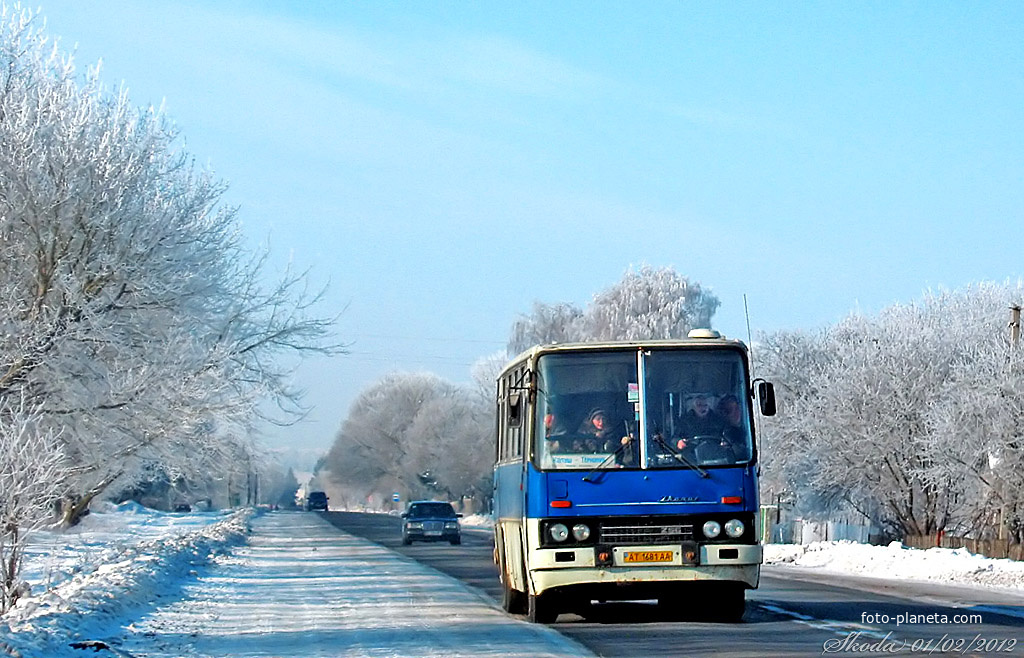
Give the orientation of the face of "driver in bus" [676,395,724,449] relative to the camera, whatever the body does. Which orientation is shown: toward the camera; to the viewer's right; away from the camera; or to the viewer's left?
toward the camera

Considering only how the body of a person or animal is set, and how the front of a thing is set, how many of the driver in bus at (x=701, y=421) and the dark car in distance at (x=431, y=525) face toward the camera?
2

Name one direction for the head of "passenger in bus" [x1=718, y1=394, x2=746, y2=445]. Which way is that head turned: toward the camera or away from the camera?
toward the camera

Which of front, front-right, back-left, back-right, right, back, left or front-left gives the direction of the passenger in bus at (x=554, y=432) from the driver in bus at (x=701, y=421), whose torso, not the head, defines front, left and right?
right

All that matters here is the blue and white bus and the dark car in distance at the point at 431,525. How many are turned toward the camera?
2

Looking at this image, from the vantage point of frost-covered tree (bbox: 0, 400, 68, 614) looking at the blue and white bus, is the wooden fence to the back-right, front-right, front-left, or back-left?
front-left

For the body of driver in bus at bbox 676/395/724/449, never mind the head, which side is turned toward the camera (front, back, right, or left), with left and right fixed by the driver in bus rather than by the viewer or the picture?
front

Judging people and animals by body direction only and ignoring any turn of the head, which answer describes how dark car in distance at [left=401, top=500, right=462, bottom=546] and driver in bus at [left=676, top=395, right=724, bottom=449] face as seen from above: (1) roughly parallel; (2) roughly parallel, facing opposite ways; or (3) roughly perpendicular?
roughly parallel

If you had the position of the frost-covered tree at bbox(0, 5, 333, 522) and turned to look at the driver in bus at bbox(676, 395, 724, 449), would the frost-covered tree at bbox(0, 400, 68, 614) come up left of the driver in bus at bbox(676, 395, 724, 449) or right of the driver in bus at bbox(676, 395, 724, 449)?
right

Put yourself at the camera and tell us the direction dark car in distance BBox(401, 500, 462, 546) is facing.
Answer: facing the viewer

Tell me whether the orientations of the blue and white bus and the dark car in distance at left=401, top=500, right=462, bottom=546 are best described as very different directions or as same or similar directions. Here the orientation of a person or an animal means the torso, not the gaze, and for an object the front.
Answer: same or similar directions
